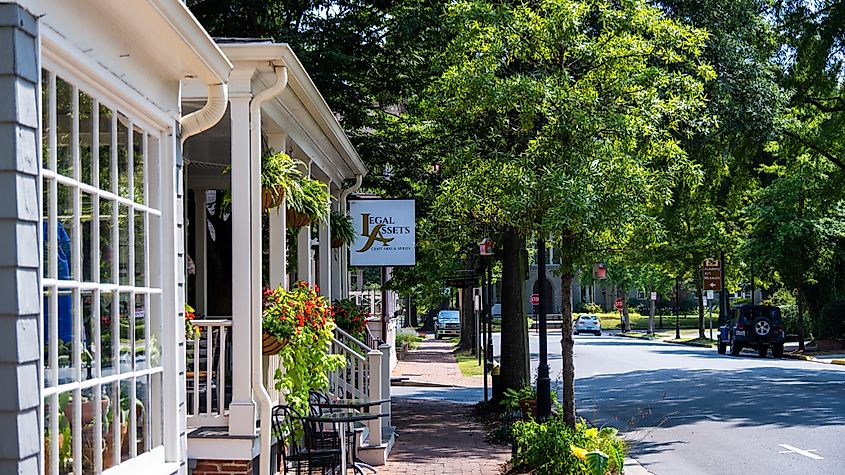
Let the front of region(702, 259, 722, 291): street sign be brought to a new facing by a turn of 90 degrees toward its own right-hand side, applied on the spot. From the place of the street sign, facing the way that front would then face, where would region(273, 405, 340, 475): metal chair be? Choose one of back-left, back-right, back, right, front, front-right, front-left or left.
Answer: left

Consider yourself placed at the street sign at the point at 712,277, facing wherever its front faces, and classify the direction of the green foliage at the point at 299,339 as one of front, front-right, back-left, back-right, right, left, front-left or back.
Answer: front

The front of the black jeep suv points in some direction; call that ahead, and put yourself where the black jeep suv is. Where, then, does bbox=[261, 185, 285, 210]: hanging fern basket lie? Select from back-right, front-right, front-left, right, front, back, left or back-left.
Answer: back-left

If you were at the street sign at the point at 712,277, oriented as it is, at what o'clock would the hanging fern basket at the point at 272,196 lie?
The hanging fern basket is roughly at 12 o'clock from the street sign.

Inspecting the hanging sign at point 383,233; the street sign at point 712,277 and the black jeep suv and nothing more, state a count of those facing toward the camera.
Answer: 2

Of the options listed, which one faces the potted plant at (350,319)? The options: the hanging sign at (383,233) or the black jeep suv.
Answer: the hanging sign

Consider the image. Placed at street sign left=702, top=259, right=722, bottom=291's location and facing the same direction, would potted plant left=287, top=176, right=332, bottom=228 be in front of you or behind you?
in front

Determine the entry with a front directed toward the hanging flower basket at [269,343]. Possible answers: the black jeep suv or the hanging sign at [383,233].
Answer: the hanging sign

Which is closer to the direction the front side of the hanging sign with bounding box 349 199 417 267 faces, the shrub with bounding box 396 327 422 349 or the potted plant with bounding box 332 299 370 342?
the potted plant

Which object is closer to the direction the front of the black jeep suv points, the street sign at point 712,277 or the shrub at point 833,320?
the street sign

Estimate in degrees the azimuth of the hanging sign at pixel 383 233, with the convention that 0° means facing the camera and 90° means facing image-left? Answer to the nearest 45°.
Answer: approximately 0°

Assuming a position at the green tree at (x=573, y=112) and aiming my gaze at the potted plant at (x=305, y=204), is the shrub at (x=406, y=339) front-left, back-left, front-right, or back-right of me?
back-right

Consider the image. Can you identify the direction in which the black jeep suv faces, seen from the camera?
facing away from the viewer and to the left of the viewer

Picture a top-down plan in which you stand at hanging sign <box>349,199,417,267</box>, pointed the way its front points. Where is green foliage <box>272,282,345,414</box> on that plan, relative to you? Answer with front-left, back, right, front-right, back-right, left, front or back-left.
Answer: front

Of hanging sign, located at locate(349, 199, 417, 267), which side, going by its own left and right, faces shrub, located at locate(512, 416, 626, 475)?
front

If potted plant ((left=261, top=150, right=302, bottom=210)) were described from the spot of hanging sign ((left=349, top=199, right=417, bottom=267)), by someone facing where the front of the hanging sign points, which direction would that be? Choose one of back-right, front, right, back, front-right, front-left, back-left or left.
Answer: front
